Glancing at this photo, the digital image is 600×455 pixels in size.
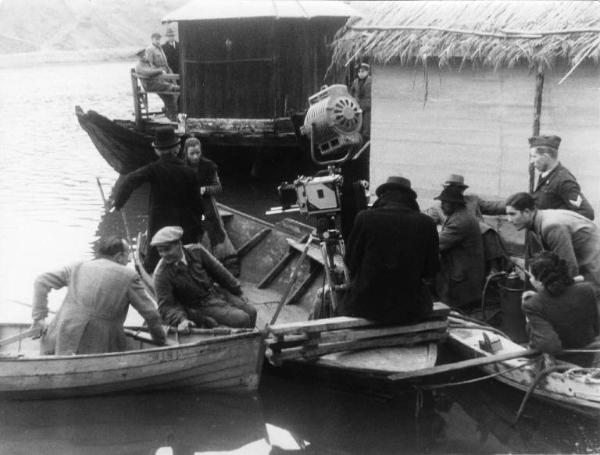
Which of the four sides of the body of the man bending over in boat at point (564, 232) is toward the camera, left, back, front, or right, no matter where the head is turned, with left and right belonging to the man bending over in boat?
left

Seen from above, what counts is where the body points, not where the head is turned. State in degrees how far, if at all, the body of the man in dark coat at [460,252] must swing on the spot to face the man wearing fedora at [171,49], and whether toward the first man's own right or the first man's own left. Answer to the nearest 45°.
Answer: approximately 45° to the first man's own right

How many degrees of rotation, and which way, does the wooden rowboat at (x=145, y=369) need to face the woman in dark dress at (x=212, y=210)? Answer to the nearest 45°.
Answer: approximately 90° to its left

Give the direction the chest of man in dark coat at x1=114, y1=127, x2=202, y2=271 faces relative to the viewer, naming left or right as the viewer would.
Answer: facing away from the viewer

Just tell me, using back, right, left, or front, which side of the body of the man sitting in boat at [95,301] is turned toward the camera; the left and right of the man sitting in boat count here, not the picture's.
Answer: back

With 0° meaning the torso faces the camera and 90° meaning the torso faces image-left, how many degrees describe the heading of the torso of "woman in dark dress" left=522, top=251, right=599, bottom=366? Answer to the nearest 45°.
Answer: approximately 135°
